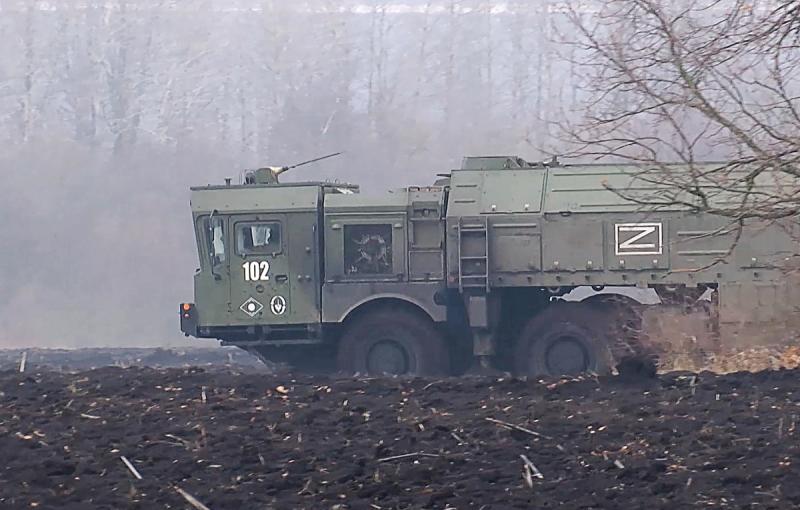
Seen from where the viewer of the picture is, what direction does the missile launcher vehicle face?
facing to the left of the viewer

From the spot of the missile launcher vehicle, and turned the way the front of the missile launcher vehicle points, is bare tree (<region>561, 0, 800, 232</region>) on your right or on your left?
on your left
